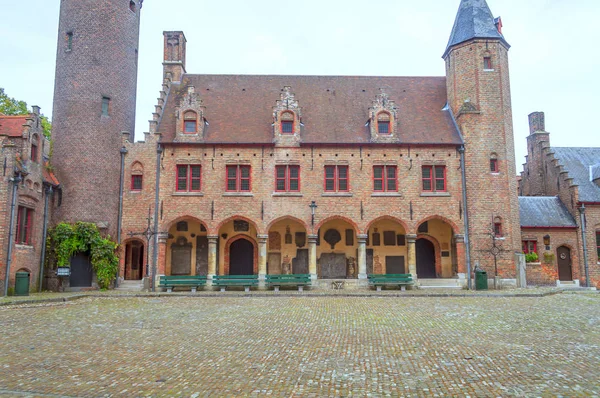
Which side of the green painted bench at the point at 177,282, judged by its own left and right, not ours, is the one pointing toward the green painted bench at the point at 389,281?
left

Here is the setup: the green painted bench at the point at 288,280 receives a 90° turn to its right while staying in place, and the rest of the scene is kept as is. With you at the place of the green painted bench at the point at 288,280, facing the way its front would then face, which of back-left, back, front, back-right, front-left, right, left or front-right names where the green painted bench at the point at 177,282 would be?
front

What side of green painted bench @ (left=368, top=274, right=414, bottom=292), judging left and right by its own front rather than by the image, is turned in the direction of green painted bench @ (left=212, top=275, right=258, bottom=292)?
right

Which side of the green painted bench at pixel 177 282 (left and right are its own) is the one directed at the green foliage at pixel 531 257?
left

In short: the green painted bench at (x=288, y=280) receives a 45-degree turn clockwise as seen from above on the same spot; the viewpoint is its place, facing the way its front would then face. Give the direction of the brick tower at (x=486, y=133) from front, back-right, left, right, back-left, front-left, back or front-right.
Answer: back-left

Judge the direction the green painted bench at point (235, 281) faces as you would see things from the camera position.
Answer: facing the viewer

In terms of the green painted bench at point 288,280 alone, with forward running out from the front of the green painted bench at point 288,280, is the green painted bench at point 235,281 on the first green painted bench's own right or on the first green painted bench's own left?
on the first green painted bench's own right

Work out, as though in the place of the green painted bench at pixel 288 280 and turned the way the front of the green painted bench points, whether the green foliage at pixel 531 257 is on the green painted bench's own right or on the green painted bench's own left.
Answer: on the green painted bench's own left

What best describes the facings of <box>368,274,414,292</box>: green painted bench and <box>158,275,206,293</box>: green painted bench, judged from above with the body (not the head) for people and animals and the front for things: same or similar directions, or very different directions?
same or similar directions

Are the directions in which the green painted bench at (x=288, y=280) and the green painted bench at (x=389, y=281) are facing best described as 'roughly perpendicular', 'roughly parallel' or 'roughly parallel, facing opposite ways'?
roughly parallel

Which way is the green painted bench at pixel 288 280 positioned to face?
toward the camera

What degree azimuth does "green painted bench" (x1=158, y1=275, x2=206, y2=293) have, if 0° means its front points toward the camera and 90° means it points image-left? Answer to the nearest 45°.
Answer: approximately 0°

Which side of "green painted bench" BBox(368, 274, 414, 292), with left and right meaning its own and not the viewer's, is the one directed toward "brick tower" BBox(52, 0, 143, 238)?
right

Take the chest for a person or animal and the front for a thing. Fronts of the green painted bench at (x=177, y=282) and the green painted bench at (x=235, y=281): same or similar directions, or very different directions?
same or similar directions
